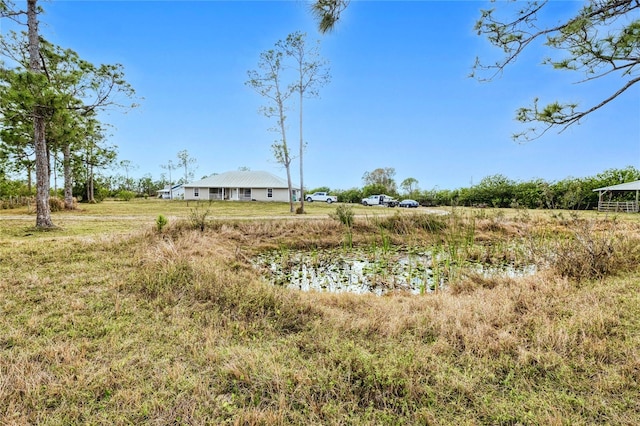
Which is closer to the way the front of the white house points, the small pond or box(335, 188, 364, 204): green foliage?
the small pond

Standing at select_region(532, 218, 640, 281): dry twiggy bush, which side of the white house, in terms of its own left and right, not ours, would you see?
front

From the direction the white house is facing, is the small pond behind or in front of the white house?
in front

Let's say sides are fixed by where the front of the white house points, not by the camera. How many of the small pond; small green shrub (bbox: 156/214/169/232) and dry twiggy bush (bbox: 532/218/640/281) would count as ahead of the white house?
3

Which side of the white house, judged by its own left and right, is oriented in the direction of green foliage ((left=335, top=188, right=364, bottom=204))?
left

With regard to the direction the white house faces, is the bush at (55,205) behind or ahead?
ahead

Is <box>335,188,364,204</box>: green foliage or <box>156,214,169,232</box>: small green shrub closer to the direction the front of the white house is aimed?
the small green shrub

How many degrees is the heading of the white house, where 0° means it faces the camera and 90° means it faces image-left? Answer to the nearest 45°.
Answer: approximately 0°

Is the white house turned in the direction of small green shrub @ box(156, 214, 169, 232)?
yes

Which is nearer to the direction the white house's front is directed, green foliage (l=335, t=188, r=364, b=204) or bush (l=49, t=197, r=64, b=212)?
the bush
